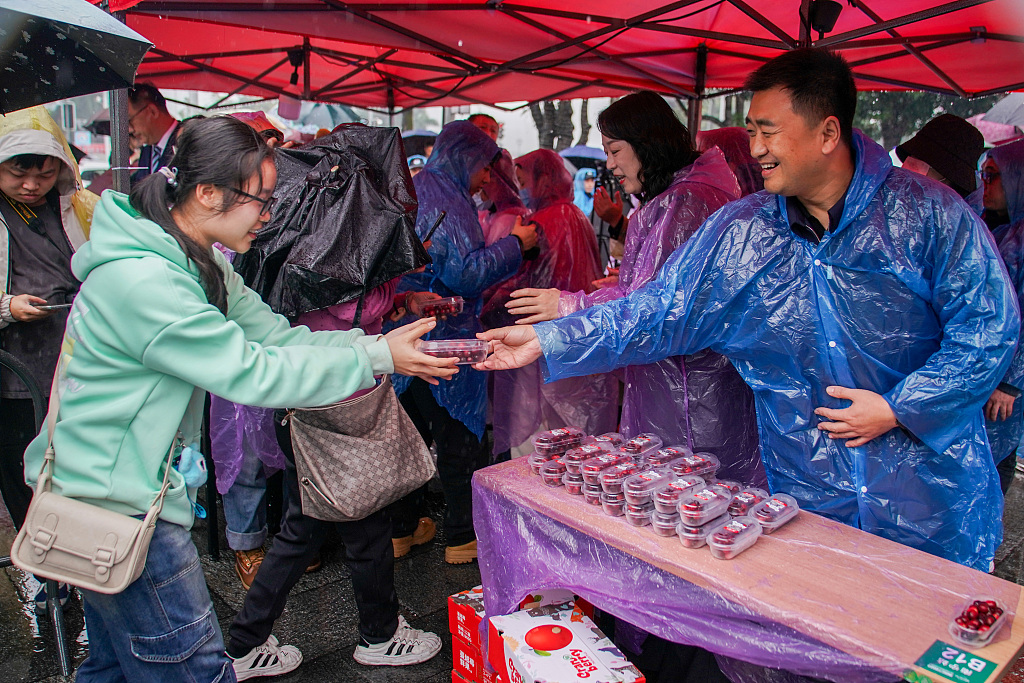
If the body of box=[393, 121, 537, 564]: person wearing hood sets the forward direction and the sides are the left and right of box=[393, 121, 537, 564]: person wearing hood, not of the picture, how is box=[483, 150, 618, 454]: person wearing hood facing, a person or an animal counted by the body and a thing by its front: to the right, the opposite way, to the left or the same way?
the opposite way

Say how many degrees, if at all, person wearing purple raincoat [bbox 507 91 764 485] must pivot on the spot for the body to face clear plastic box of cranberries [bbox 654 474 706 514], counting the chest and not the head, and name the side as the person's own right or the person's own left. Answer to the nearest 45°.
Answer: approximately 90° to the person's own left

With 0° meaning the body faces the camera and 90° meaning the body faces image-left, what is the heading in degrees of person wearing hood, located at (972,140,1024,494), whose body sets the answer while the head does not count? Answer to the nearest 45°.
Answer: approximately 90°

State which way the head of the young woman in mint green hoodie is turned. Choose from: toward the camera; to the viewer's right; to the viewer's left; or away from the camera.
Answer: to the viewer's right

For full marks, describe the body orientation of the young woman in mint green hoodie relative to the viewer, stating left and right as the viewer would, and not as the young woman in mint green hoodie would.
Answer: facing to the right of the viewer

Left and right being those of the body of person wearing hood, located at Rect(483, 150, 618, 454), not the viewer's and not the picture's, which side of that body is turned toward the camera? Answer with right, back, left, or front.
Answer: left
